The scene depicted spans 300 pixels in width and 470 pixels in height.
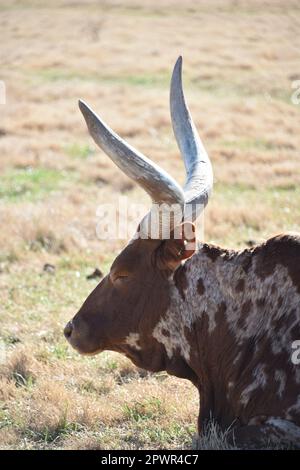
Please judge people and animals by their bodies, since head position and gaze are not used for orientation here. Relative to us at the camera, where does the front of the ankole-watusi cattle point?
facing to the left of the viewer
